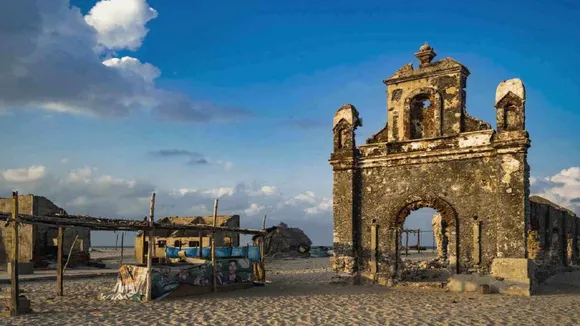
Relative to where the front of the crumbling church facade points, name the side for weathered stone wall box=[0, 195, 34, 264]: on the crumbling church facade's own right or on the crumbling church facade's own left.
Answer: on the crumbling church facade's own right

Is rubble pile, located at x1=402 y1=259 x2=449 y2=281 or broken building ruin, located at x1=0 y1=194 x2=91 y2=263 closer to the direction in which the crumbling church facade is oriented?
the broken building ruin

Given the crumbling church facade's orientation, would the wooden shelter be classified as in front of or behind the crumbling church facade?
in front

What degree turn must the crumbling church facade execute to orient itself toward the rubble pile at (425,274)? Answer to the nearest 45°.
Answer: approximately 135° to its right

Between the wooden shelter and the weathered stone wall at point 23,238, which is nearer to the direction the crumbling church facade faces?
the wooden shelter

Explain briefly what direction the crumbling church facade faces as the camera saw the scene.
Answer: facing the viewer and to the left of the viewer

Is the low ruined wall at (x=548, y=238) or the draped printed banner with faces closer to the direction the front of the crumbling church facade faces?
the draped printed banner with faces

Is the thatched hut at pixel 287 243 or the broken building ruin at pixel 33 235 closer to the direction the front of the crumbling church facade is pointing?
the broken building ruin
